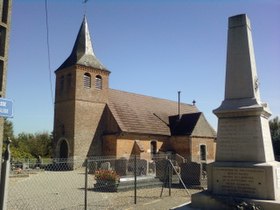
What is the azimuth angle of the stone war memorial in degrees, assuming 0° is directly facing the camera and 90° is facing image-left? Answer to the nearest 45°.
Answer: approximately 0°

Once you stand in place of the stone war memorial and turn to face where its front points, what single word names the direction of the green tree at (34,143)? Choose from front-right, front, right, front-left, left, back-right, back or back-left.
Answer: back-right

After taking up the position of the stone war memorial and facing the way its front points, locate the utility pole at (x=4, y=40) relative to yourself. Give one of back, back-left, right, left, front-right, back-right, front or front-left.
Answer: front-right

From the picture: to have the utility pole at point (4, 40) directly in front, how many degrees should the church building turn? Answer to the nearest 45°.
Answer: approximately 45° to its left

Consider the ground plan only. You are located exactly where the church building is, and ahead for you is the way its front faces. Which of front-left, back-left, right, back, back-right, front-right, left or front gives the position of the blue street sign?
front-left

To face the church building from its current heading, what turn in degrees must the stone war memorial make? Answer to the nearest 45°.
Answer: approximately 135° to its right

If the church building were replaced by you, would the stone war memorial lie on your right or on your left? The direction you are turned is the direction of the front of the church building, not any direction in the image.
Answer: on your left

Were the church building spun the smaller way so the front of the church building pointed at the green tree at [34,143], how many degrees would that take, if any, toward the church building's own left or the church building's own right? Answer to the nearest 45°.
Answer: approximately 90° to the church building's own right
